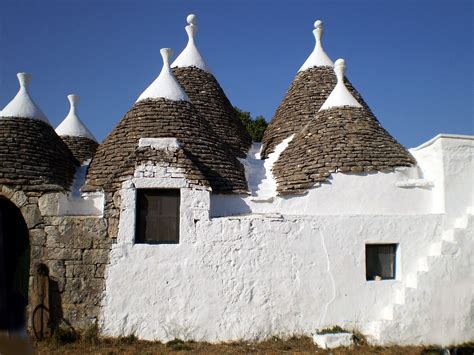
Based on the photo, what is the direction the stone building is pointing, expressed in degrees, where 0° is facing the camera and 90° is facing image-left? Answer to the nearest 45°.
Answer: approximately 0°

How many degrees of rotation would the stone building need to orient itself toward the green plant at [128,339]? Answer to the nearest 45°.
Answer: approximately 90° to its right
